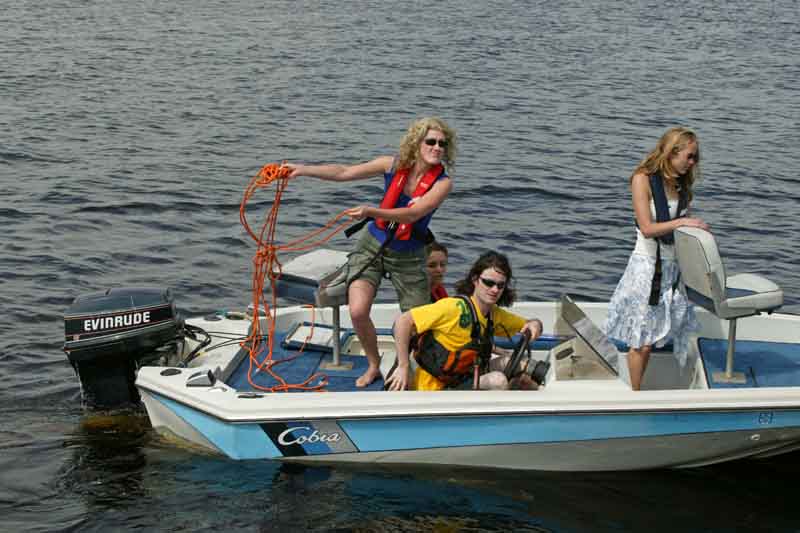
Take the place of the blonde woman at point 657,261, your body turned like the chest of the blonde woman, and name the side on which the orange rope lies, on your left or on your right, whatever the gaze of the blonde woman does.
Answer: on your right

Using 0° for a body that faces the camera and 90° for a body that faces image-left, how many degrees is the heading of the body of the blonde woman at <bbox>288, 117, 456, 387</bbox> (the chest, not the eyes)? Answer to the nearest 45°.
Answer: approximately 0°

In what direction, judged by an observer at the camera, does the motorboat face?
facing to the right of the viewer

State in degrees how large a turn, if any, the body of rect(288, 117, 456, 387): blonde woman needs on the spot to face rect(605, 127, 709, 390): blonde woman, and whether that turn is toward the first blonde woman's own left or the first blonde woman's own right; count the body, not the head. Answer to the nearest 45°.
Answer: approximately 90° to the first blonde woman's own left

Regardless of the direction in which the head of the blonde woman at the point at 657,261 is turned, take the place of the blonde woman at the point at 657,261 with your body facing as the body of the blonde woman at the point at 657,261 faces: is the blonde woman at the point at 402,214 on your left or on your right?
on your right
